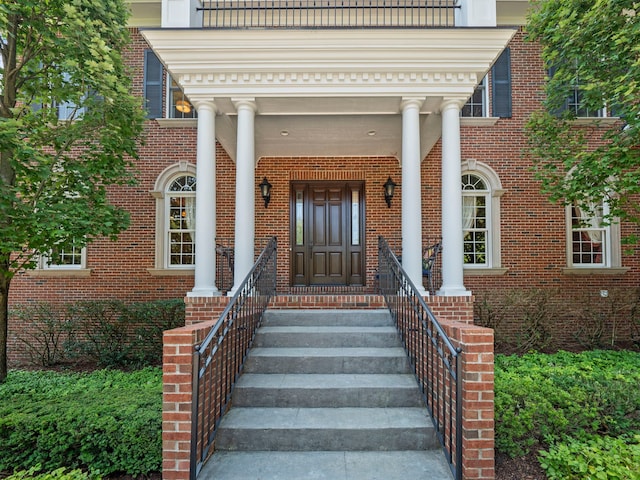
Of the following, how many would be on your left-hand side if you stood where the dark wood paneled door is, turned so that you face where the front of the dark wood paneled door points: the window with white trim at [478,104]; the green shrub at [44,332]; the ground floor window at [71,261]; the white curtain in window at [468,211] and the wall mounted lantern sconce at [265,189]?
2

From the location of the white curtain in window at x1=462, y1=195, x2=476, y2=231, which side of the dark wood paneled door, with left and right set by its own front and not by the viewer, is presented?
left

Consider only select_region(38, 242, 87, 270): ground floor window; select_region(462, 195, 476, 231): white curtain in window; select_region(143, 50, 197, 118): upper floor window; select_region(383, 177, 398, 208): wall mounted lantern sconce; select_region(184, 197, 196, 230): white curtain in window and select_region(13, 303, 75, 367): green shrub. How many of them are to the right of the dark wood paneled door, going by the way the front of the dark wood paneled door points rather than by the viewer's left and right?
4

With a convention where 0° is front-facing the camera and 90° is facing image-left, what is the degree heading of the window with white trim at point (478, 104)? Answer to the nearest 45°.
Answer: approximately 0°

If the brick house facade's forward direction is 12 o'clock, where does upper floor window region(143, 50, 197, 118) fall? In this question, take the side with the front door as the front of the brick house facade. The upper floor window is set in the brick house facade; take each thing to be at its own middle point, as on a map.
The upper floor window is roughly at 3 o'clock from the brick house facade.

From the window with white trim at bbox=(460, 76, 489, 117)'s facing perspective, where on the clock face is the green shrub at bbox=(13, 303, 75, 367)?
The green shrub is roughly at 2 o'clock from the window with white trim.

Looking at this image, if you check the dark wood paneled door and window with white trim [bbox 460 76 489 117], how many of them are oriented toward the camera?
2

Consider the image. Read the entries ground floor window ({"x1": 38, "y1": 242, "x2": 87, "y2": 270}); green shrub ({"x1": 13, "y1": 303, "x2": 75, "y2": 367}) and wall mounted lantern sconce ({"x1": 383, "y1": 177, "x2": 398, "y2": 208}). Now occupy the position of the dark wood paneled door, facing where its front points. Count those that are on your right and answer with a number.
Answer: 2

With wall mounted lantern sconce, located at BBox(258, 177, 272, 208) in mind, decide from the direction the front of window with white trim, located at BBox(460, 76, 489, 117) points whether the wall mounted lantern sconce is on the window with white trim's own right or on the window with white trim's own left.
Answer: on the window with white trim's own right

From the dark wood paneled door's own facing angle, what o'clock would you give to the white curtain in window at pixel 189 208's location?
The white curtain in window is roughly at 3 o'clock from the dark wood paneled door.

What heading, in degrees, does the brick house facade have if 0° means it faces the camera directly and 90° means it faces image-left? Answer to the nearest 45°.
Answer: approximately 0°
